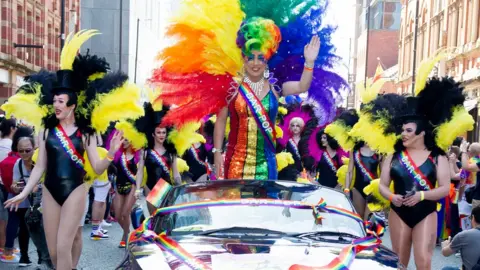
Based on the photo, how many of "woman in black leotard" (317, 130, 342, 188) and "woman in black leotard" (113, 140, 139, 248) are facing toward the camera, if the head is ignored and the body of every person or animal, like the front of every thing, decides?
2

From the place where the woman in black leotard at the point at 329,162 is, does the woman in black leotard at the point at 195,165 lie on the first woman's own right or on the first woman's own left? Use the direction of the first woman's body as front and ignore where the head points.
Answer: on the first woman's own right

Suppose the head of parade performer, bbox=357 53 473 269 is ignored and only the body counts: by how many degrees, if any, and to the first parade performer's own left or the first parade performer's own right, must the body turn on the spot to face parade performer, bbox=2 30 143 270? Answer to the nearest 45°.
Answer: approximately 90° to the first parade performer's own right

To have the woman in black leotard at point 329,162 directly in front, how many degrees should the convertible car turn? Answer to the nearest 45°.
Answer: approximately 180°

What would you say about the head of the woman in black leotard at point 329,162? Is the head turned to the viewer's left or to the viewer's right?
to the viewer's left

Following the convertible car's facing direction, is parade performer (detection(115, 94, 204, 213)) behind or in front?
behind
